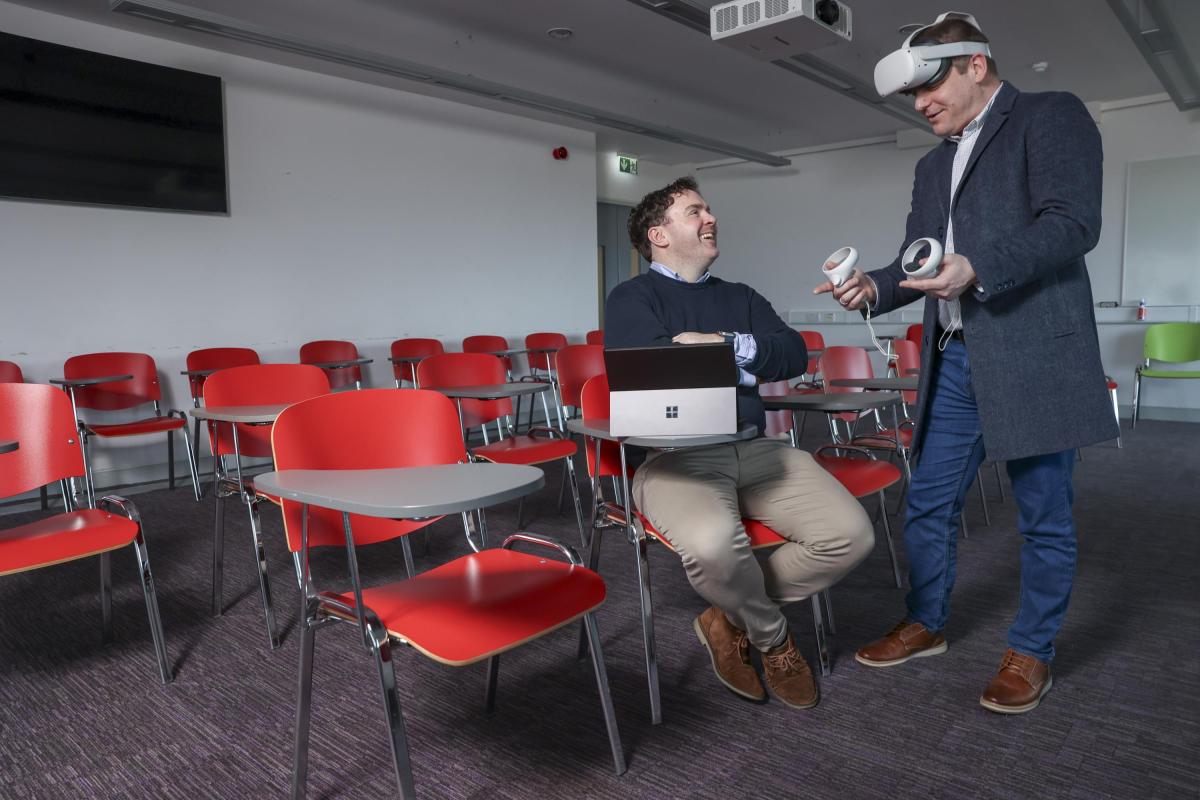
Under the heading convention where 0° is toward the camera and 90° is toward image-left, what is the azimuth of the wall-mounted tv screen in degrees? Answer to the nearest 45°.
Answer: approximately 315°

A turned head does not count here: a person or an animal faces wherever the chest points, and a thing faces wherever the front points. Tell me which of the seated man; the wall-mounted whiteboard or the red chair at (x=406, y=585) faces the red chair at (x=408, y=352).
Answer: the wall-mounted whiteboard

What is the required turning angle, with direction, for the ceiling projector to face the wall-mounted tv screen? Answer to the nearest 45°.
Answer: approximately 135° to its right

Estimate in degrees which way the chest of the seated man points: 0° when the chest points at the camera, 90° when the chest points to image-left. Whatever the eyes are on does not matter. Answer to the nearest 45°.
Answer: approximately 315°

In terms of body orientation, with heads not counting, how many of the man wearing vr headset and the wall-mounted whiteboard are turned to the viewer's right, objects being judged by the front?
0

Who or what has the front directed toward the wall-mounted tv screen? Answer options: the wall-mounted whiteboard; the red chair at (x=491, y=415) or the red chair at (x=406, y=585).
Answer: the wall-mounted whiteboard

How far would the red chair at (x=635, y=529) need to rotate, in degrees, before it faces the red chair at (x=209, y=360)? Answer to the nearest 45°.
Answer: approximately 180°

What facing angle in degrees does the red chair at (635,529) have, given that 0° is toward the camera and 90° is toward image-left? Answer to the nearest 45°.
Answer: approximately 315°

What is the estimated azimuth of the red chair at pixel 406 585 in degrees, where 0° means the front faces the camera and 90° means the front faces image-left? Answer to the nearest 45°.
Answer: approximately 315°
